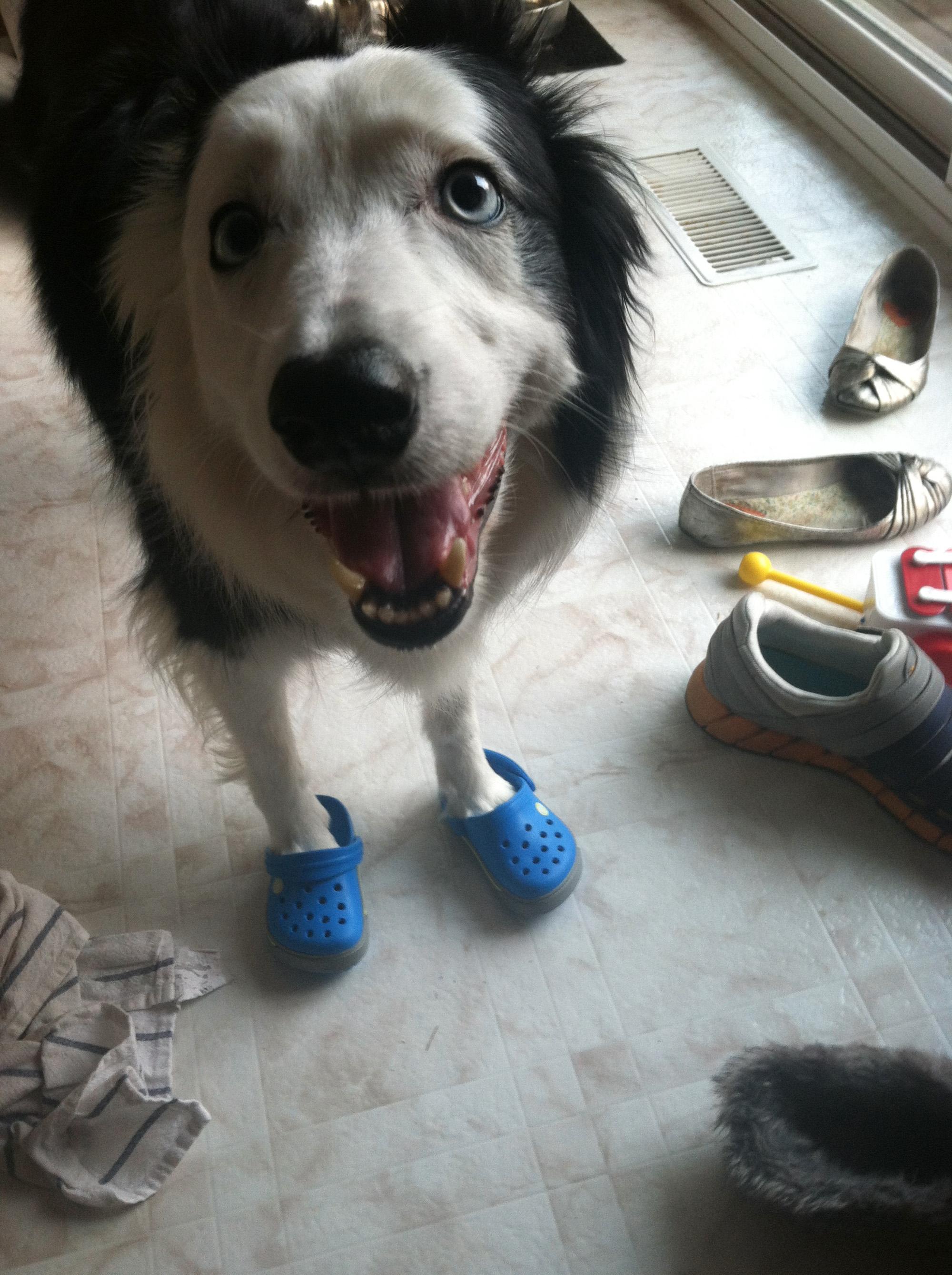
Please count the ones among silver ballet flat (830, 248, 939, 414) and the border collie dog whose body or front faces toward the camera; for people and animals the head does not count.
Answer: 2

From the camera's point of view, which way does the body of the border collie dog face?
toward the camera

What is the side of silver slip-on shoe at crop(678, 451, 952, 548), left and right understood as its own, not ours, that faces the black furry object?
right

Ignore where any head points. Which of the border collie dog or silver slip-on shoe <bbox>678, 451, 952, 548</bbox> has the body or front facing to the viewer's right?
the silver slip-on shoe

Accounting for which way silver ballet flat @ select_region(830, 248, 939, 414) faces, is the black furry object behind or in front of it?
in front

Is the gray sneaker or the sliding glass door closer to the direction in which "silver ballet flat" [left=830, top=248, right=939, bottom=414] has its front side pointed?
the gray sneaker

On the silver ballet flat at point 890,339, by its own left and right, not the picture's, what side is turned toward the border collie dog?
front

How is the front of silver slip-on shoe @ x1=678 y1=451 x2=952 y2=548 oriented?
to the viewer's right
